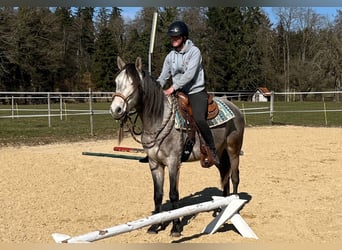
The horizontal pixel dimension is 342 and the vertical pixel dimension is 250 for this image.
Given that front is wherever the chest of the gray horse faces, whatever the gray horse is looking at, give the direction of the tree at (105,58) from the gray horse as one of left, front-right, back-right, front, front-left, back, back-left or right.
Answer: back-right

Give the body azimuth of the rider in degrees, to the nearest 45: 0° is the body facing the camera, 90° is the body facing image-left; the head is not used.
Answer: approximately 45°

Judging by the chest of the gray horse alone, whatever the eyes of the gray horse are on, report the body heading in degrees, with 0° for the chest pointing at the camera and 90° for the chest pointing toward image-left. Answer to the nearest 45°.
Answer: approximately 45°

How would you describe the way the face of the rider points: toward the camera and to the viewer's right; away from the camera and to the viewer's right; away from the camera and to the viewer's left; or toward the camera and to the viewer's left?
toward the camera and to the viewer's left

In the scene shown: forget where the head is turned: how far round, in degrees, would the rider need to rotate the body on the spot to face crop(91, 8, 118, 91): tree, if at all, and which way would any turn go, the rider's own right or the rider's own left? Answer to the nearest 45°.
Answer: approximately 135° to the rider's own right
